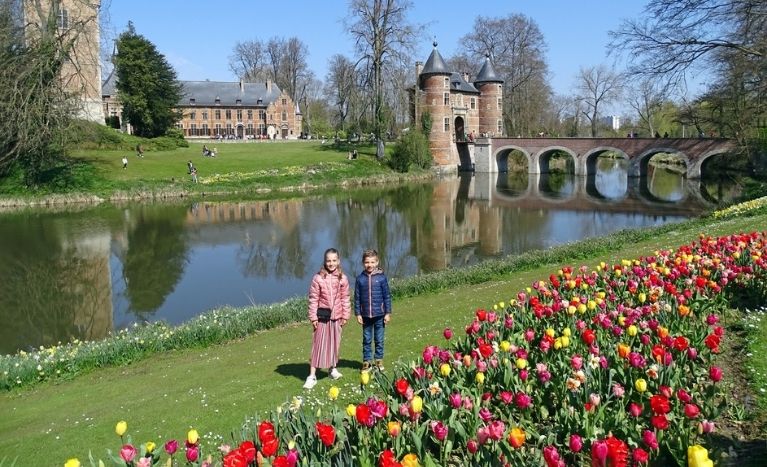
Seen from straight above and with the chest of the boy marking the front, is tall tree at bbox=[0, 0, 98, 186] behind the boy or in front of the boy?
behind

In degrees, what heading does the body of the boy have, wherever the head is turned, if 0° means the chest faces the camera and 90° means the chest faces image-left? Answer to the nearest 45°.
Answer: approximately 0°

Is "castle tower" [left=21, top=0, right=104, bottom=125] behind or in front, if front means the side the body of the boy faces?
behind

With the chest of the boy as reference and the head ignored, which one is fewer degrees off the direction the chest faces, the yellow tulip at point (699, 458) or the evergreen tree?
the yellow tulip

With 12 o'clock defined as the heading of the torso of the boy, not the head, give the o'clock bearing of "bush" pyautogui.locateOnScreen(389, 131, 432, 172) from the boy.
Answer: The bush is roughly at 6 o'clock from the boy.

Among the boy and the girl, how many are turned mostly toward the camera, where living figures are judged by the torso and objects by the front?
2
